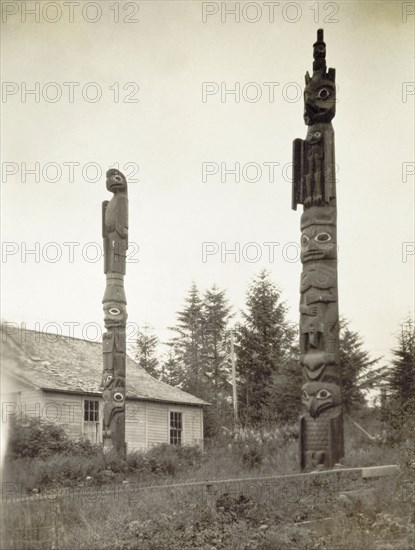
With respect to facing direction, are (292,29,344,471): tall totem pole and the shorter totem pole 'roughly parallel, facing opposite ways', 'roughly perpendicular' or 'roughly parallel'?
roughly parallel

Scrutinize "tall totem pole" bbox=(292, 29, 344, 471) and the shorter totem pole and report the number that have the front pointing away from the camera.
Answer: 0

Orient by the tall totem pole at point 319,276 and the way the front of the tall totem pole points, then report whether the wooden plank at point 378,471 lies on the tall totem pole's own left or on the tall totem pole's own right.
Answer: on the tall totem pole's own left

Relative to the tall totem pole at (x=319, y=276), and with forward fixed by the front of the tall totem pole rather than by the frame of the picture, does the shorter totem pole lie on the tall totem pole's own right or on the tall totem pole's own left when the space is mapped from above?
on the tall totem pole's own right

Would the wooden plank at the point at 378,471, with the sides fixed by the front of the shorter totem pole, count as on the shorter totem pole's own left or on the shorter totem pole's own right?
on the shorter totem pole's own left

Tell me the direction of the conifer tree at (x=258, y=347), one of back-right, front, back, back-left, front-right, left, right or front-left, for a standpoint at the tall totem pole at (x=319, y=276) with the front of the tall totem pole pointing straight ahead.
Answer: back-right

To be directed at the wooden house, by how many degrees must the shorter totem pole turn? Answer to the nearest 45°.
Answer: approximately 135° to its right

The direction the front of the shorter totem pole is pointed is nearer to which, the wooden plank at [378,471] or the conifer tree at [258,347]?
the wooden plank

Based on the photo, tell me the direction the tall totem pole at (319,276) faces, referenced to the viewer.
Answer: facing the viewer and to the left of the viewer

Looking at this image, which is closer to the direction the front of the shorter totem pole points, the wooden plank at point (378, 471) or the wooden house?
the wooden plank
